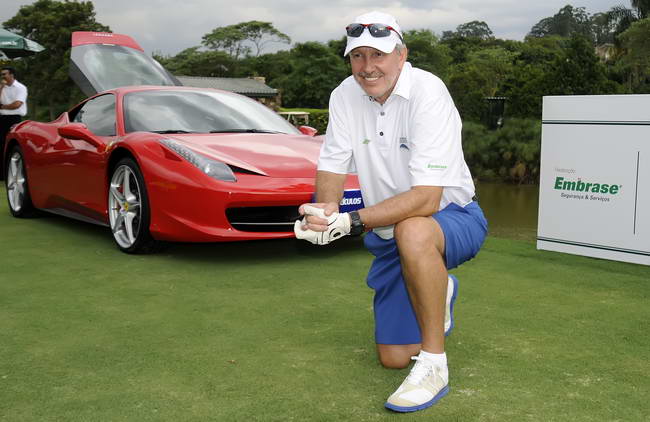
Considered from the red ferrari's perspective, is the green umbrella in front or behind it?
behind

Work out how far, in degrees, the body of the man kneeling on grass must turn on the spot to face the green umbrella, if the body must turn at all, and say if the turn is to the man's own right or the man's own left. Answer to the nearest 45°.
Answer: approximately 90° to the man's own right

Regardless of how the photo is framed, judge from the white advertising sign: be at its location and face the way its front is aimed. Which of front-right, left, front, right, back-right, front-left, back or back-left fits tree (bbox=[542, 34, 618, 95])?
back-right

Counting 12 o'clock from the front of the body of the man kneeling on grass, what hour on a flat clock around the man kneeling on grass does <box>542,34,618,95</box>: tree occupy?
The tree is roughly at 5 o'clock from the man kneeling on grass.

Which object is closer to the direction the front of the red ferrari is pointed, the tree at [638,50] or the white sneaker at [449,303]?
the white sneaker

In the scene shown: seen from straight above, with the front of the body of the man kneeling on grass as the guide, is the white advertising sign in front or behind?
behind

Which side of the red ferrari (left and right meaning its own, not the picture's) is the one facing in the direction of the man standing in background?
back

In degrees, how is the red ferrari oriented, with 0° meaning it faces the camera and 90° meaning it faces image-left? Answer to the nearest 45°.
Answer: approximately 315°
